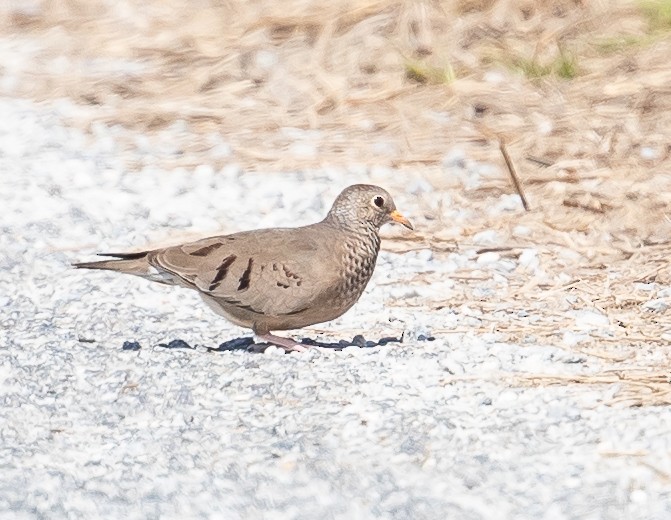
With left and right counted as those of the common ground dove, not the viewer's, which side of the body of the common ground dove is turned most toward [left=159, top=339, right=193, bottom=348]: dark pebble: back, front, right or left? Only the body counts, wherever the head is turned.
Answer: back

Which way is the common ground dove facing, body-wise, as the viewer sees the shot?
to the viewer's right

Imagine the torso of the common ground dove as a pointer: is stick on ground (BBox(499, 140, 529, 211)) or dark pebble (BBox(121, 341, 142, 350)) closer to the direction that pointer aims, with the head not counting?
the stick on ground

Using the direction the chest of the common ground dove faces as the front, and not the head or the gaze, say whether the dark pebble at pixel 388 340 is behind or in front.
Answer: in front

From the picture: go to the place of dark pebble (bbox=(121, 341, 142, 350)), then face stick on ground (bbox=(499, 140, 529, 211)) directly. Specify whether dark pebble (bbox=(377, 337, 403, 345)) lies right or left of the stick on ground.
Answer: right

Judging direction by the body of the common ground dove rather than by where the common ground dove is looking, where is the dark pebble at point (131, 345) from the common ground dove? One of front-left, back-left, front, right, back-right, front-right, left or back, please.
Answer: back

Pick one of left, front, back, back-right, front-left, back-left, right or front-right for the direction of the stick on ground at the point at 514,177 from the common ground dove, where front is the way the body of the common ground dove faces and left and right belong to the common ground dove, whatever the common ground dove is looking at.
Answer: front-left
